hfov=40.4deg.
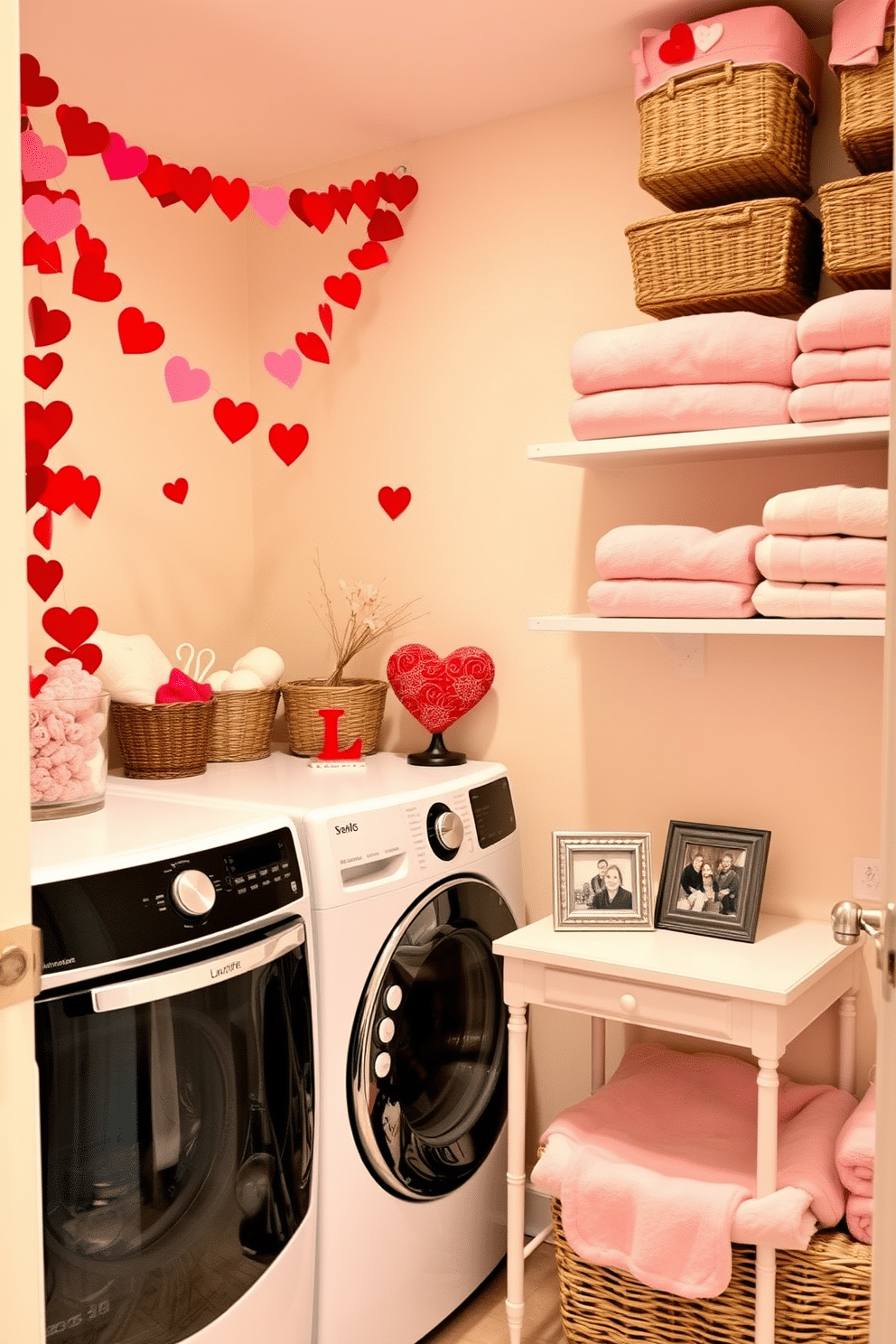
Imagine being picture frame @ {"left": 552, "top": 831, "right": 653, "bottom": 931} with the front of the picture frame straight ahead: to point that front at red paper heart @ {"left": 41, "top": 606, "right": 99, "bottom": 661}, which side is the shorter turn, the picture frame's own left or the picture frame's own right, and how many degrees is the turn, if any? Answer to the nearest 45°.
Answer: approximately 90° to the picture frame's own right

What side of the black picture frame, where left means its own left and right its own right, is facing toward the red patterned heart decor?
right

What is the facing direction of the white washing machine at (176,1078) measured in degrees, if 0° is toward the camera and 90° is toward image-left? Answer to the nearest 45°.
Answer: approximately 315°
